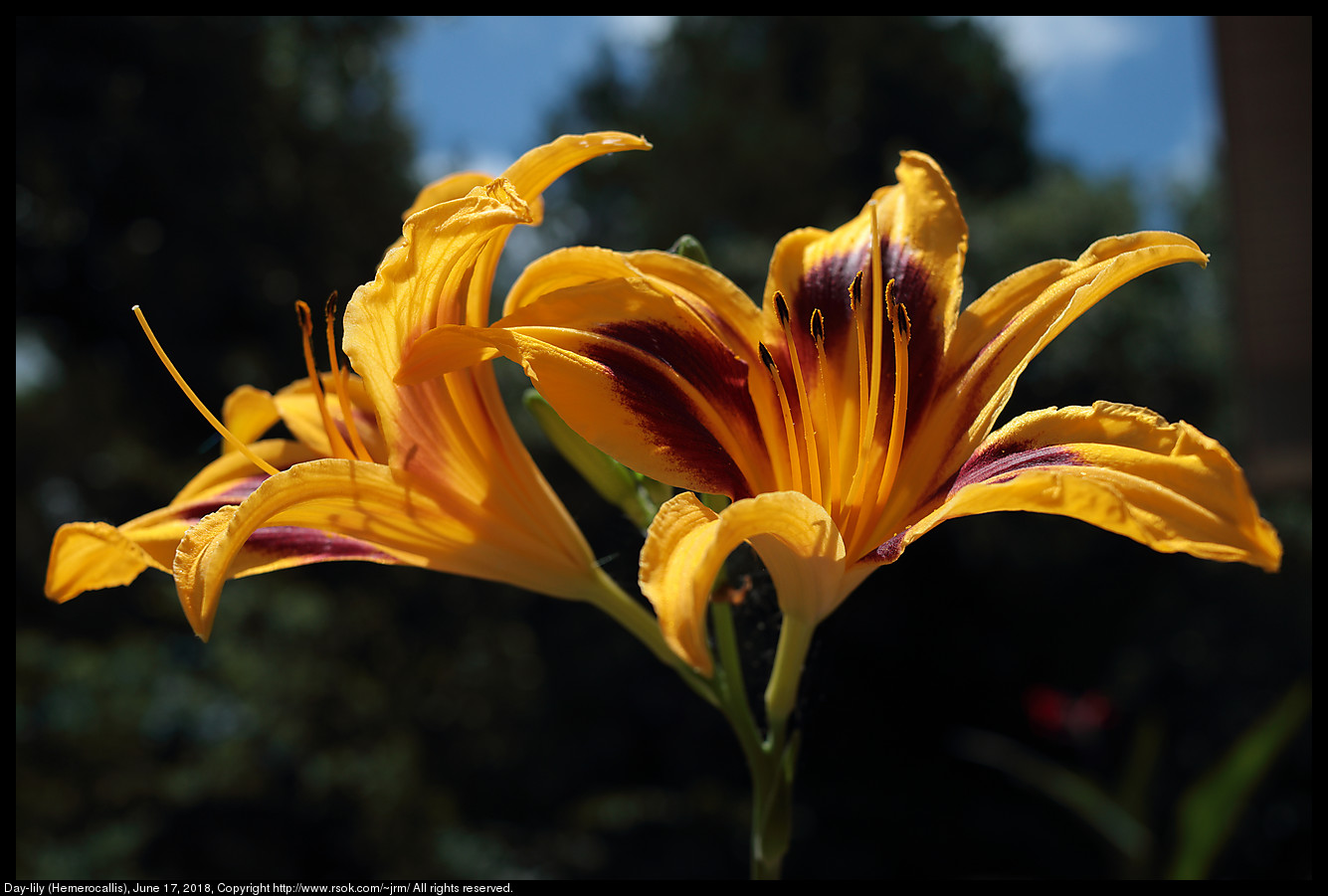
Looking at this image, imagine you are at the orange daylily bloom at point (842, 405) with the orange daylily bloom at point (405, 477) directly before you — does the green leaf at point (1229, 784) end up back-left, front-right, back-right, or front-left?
back-right

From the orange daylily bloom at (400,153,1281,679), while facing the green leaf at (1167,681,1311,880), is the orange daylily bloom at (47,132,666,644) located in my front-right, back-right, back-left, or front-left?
back-left

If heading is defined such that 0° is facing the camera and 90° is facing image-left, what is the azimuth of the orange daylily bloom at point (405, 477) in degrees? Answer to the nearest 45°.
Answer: approximately 90°

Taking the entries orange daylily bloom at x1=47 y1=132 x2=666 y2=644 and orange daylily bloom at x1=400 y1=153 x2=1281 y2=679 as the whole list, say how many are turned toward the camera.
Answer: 1

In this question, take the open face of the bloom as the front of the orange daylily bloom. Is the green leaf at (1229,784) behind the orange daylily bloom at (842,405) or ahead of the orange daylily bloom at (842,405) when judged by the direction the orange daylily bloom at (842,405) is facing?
behind

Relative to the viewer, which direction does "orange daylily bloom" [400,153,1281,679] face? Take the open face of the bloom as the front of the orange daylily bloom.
toward the camera
